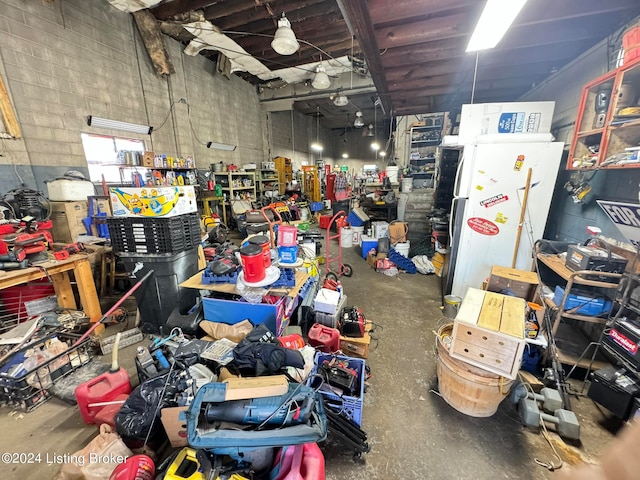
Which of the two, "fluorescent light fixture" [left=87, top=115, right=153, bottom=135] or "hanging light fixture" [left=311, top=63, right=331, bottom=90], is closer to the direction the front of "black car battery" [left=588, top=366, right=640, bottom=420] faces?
the fluorescent light fixture

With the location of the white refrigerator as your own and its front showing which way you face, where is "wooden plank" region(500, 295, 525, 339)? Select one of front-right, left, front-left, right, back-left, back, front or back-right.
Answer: left

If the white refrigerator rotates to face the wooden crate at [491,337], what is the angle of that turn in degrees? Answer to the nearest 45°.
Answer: approximately 90° to its left

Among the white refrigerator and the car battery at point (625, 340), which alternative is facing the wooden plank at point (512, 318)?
the car battery

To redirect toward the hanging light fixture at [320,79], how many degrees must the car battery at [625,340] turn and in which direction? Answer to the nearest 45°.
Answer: approximately 45° to its right

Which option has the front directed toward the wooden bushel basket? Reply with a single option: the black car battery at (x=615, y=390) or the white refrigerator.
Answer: the black car battery
